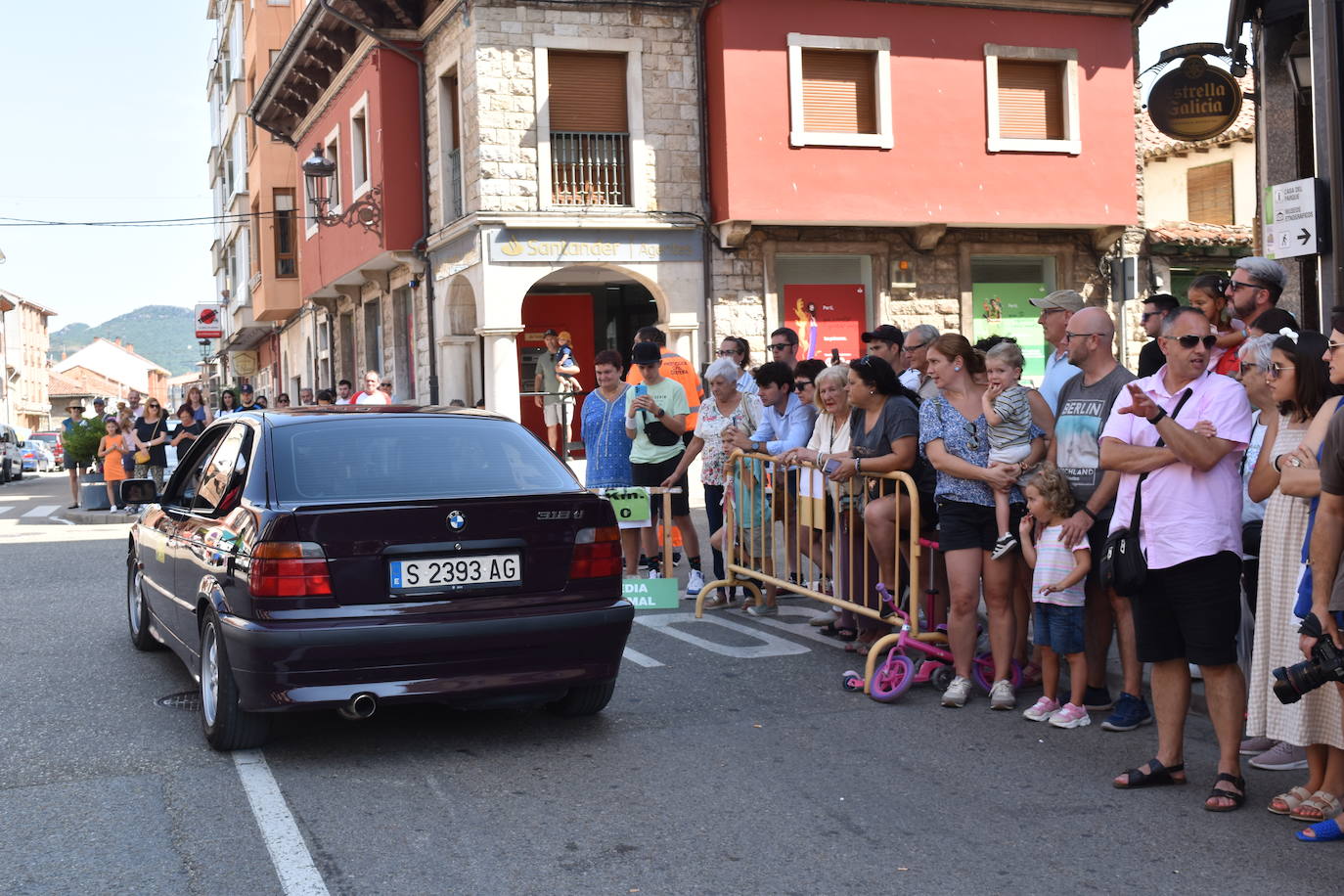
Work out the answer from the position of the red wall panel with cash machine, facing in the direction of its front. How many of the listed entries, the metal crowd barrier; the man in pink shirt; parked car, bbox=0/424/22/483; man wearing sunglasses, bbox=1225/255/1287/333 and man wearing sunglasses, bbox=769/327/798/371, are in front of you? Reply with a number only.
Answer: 4

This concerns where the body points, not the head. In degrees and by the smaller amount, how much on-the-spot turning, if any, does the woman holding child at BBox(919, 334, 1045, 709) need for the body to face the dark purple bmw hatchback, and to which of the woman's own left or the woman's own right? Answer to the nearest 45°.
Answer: approximately 45° to the woman's own right

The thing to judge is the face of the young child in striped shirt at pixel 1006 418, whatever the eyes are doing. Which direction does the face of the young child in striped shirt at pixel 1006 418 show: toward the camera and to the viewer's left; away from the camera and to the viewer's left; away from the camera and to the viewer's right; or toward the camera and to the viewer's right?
toward the camera and to the viewer's left

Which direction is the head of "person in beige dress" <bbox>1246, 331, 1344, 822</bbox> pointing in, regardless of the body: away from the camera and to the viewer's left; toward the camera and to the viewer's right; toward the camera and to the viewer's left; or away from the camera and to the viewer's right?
toward the camera and to the viewer's left

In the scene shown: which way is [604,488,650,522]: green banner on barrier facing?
toward the camera

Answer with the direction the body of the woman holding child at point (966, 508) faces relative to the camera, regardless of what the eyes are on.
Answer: toward the camera

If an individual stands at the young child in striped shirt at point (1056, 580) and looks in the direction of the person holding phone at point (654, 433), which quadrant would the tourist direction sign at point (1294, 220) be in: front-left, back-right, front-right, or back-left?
front-right

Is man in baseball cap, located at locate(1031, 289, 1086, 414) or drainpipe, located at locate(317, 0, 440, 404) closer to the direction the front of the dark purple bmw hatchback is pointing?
the drainpipe

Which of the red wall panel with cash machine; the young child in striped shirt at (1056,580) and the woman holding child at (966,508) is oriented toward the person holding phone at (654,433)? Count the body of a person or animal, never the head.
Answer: the red wall panel with cash machine

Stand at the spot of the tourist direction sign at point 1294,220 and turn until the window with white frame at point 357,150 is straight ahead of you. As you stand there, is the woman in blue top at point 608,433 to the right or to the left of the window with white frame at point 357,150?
left

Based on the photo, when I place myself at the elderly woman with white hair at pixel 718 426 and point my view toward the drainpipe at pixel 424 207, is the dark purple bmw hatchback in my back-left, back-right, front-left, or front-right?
back-left

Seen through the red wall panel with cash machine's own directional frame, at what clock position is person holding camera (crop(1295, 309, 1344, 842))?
The person holding camera is roughly at 12 o'clock from the red wall panel with cash machine.

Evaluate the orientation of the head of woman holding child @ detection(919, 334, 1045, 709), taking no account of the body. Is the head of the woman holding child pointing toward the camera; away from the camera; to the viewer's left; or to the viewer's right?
to the viewer's left

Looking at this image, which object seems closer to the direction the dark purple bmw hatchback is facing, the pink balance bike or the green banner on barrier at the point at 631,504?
the green banner on barrier

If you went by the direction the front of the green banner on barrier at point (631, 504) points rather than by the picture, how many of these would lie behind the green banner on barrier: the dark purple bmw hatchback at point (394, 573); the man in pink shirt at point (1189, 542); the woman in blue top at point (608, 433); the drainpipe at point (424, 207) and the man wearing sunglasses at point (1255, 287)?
2
